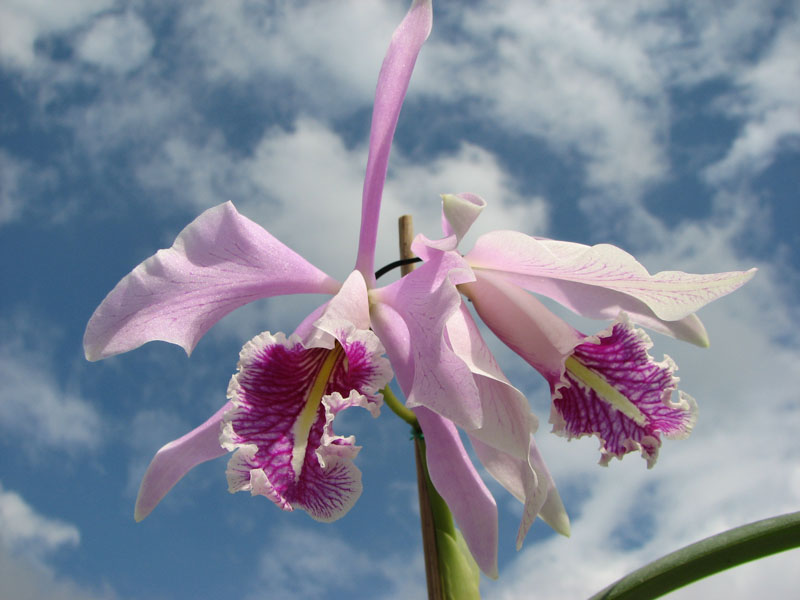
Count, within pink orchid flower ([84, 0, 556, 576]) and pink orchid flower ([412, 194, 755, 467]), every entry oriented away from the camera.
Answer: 0

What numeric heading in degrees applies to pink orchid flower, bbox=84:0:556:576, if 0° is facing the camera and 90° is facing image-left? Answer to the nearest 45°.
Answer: approximately 45°

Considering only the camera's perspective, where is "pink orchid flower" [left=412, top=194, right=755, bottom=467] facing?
facing the viewer and to the right of the viewer

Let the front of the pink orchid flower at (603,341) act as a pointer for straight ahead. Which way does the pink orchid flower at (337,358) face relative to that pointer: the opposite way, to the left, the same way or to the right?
to the right
